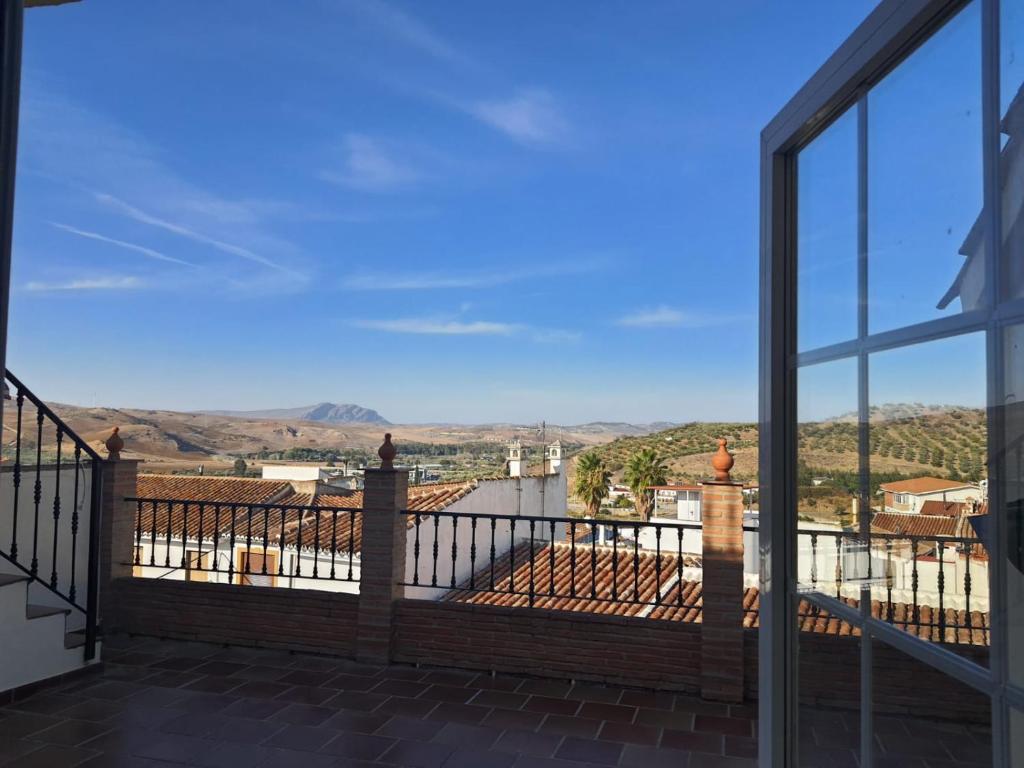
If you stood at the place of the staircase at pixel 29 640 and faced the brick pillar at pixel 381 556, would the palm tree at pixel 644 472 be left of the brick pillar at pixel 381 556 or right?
left

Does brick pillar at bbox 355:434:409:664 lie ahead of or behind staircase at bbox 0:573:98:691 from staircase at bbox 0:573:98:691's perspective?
ahead

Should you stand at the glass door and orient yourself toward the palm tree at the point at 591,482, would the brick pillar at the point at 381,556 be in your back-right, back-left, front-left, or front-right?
front-left

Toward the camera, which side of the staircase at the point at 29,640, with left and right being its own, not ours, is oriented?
right

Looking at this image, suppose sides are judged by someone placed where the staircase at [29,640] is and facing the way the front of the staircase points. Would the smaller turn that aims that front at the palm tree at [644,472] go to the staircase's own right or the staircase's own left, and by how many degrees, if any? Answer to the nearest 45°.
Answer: approximately 45° to the staircase's own left

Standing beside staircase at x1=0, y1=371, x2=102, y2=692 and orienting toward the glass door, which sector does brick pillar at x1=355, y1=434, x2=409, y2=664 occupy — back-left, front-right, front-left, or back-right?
front-left

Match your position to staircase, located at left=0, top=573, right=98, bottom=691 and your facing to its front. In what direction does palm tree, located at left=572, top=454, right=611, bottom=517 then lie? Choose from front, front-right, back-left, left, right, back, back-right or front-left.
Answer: front-left
